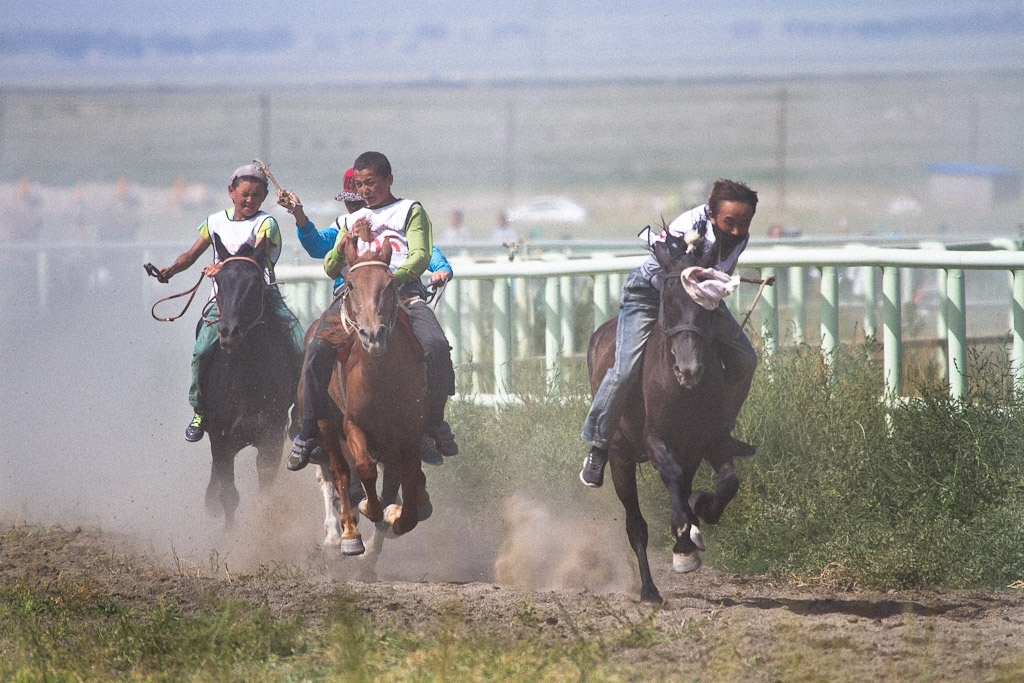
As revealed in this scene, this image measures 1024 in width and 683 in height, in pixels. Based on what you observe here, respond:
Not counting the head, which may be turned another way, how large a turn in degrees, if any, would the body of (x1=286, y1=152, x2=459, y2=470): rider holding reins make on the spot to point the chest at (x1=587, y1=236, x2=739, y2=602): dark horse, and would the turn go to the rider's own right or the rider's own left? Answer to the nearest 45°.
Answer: approximately 45° to the rider's own left

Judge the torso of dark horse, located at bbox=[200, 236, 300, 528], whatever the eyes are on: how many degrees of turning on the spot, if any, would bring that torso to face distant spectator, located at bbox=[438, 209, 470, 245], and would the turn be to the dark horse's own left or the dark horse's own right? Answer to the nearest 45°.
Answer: approximately 180°

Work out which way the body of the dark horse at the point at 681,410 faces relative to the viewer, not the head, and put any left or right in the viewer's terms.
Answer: facing the viewer

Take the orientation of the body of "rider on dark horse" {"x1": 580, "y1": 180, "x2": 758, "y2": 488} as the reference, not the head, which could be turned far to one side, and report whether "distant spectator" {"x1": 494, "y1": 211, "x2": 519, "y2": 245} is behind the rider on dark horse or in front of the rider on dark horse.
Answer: behind

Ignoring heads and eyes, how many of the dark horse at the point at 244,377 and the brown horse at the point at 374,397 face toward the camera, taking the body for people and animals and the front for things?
2

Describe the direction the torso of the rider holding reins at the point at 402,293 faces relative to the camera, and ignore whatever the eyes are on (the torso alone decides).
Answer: toward the camera

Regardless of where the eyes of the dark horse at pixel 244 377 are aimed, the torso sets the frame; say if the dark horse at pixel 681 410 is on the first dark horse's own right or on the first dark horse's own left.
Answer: on the first dark horse's own left

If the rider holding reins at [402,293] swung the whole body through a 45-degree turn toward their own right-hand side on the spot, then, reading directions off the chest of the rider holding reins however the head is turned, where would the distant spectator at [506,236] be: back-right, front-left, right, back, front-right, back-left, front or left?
back-right

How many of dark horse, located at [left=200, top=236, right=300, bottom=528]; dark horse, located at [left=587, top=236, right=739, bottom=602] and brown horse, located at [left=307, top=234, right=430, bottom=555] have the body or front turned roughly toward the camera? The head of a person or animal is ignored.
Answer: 3

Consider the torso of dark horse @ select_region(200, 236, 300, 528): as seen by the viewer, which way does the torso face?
toward the camera

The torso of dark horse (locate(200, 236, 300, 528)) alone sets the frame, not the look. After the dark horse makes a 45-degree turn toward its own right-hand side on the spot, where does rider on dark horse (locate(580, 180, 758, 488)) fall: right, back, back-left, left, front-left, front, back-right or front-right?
left

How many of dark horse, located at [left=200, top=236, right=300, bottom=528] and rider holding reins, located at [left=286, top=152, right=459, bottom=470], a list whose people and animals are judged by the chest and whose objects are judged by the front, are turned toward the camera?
2

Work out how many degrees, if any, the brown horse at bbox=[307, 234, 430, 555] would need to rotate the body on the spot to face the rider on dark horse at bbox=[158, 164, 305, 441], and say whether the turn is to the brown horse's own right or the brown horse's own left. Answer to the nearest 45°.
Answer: approximately 135° to the brown horse's own right

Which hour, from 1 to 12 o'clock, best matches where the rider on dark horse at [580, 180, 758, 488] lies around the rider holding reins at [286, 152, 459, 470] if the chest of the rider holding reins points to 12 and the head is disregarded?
The rider on dark horse is roughly at 10 o'clock from the rider holding reins.
